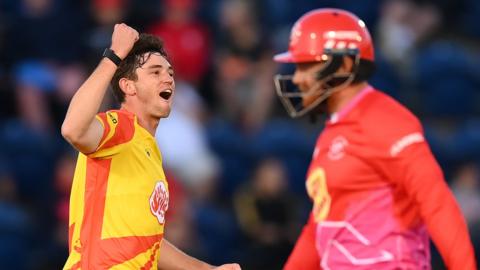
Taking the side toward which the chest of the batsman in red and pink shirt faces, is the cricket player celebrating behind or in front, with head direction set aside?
in front

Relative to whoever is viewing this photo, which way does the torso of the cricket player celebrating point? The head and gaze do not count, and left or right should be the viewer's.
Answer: facing the viewer and to the right of the viewer

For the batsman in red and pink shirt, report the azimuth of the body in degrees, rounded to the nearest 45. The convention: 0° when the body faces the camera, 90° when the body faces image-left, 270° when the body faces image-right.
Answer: approximately 45°

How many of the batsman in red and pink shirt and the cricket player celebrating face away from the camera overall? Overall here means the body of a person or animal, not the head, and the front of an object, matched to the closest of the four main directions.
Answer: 0

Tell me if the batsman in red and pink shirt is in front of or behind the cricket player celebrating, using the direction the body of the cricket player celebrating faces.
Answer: in front
